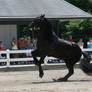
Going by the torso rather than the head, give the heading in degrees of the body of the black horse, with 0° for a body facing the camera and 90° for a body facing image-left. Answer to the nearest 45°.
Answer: approximately 90°

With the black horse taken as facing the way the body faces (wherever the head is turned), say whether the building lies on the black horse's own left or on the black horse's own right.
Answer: on the black horse's own right
